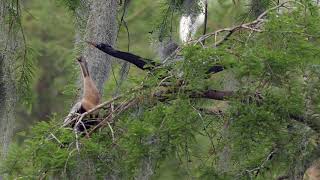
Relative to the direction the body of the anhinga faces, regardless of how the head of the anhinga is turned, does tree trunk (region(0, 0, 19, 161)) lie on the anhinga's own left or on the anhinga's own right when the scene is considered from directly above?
on the anhinga's own right
